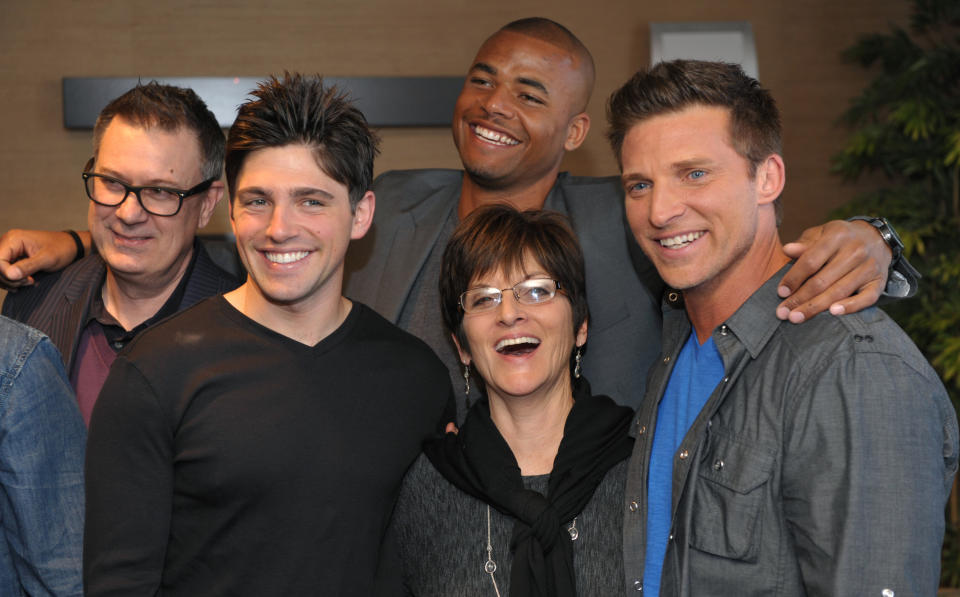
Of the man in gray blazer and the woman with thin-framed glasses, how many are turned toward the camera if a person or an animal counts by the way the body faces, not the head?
2

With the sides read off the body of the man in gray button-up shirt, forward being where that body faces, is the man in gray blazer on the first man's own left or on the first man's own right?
on the first man's own right

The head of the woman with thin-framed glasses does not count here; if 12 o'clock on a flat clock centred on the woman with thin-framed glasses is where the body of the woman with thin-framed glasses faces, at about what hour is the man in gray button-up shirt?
The man in gray button-up shirt is roughly at 10 o'clock from the woman with thin-framed glasses.

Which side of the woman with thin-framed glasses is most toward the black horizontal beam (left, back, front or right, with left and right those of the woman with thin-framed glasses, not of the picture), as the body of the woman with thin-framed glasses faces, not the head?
back

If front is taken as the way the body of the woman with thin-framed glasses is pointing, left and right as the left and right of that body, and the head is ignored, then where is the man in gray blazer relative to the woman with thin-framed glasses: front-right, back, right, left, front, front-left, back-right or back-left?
back

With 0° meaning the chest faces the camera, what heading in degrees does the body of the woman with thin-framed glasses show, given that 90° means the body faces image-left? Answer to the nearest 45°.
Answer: approximately 0°

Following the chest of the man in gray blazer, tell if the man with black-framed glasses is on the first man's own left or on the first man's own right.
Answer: on the first man's own right

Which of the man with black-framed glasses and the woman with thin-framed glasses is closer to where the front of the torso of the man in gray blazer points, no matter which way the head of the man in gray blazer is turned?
the woman with thin-framed glasses

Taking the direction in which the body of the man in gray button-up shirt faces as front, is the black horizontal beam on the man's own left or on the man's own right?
on the man's own right

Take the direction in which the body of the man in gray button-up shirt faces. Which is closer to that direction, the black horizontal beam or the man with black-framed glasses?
the man with black-framed glasses
